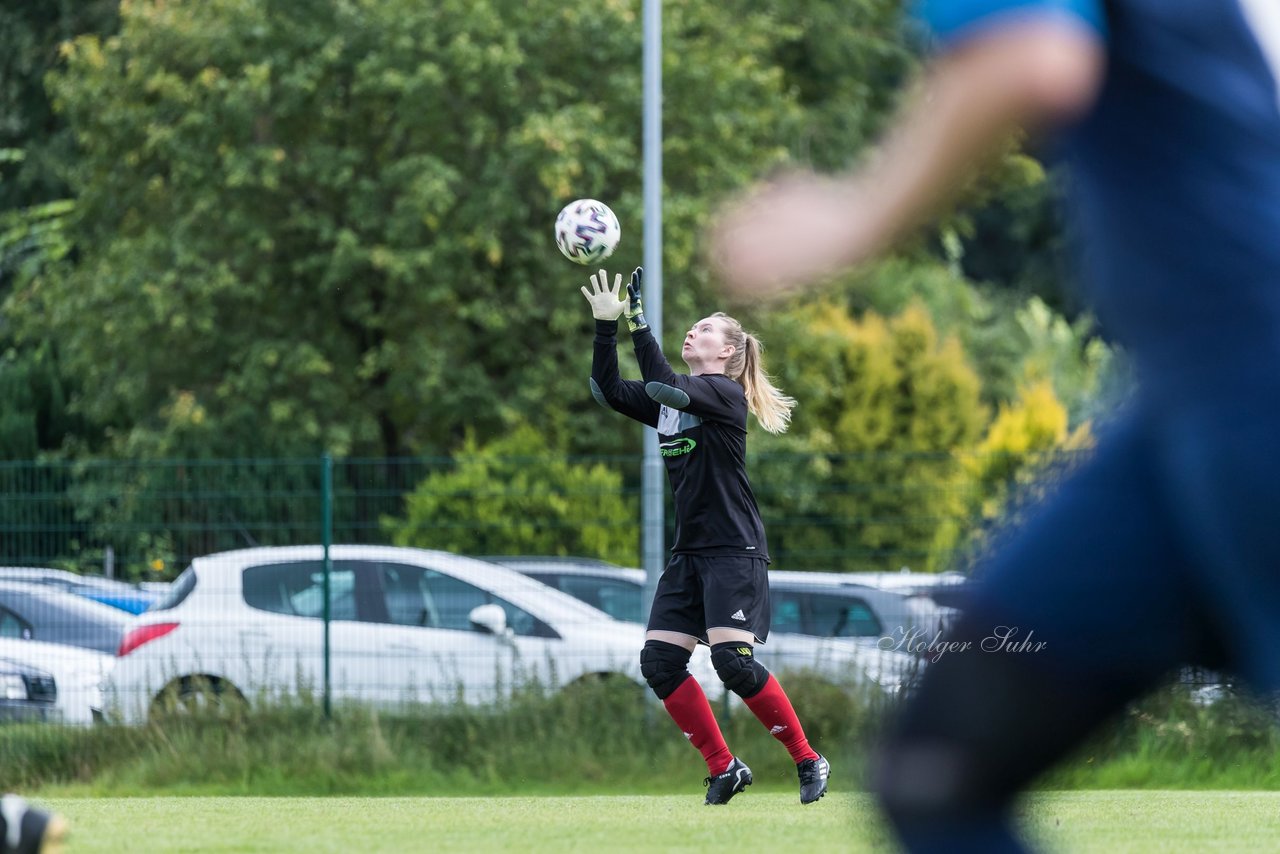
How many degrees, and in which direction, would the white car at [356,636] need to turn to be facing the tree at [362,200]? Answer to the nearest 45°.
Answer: approximately 90° to its left

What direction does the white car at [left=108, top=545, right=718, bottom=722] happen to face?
to the viewer's right

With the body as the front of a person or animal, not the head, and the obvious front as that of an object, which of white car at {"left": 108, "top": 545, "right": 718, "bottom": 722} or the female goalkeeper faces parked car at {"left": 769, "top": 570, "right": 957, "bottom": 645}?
the white car

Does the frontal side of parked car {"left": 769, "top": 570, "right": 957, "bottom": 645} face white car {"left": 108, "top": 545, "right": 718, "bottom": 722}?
no

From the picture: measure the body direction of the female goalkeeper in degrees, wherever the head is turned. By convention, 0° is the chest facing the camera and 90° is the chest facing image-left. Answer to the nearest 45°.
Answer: approximately 45°

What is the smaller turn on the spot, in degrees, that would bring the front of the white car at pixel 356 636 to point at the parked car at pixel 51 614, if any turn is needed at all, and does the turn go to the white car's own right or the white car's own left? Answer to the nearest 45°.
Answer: approximately 135° to the white car's own left
